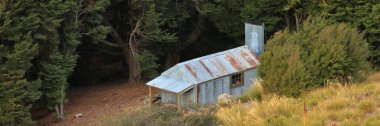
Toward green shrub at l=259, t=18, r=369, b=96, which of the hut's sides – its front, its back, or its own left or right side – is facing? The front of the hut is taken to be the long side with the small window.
left

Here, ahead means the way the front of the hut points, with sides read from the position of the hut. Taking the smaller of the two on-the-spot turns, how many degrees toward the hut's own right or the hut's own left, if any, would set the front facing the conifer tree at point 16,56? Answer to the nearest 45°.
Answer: approximately 45° to the hut's own right

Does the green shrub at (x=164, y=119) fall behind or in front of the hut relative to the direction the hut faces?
in front

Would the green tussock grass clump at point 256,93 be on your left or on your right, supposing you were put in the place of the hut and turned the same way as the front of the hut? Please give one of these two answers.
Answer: on your left

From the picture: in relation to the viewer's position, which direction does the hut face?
facing the viewer and to the left of the viewer
